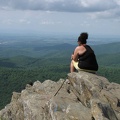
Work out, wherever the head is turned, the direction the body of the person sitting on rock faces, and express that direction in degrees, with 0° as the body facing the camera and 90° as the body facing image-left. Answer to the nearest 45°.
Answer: approximately 135°
